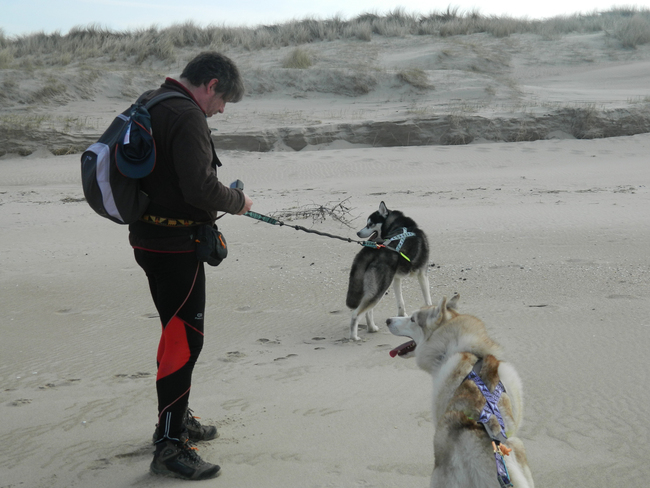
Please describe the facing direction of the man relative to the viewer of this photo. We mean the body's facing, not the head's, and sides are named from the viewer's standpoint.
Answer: facing to the right of the viewer

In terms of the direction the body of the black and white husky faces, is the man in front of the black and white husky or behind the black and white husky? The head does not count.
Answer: behind

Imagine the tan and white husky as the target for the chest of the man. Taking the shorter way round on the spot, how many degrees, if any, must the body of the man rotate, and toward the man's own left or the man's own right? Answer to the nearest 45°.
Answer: approximately 45° to the man's own right

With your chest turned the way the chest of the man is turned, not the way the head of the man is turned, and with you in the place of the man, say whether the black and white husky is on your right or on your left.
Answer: on your left

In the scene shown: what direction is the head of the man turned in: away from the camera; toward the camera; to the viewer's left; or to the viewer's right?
to the viewer's right

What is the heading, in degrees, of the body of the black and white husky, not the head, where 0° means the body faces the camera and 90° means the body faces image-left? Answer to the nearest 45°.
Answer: approximately 225°
